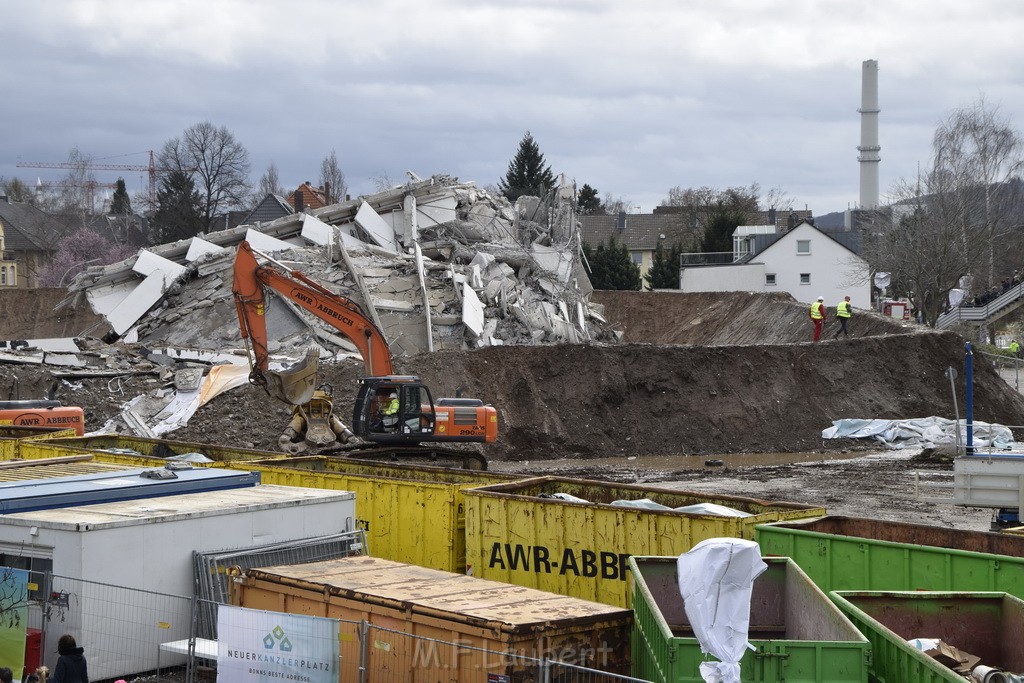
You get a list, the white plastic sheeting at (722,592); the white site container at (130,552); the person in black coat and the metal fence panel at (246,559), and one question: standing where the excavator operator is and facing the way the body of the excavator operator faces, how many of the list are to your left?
4

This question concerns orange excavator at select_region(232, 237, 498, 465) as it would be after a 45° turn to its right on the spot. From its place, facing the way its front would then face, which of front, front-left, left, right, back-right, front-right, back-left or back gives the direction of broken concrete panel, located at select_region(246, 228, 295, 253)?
front-right

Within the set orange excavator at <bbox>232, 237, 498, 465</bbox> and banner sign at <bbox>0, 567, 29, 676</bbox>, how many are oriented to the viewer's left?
1

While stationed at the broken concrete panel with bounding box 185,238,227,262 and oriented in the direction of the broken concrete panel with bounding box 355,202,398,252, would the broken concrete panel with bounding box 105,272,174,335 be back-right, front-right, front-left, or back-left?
back-right

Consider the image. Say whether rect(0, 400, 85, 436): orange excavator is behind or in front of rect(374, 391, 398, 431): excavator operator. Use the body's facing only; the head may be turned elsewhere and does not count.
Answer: in front

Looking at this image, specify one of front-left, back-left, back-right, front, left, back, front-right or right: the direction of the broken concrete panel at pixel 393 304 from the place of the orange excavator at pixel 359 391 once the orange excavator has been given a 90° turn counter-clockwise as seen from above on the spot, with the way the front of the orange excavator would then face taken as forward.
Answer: back

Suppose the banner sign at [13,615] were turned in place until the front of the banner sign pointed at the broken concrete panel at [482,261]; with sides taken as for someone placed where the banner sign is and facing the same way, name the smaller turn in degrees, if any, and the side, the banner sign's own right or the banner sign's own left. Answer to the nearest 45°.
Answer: approximately 135° to the banner sign's own left

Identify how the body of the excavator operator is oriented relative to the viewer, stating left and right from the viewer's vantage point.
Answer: facing to the left of the viewer

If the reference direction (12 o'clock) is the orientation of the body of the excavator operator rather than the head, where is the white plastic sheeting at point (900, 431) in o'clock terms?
The white plastic sheeting is roughly at 5 o'clock from the excavator operator.

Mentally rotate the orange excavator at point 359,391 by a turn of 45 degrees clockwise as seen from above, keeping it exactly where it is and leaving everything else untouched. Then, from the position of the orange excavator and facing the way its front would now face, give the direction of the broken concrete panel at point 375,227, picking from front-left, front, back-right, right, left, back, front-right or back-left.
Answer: front-right

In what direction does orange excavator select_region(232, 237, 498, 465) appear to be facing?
to the viewer's left

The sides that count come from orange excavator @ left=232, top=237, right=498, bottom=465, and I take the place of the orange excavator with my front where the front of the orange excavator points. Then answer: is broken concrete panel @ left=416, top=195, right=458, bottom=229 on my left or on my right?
on my right

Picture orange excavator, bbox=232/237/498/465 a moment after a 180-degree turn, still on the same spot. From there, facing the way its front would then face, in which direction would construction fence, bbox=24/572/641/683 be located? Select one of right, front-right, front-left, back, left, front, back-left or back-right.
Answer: right

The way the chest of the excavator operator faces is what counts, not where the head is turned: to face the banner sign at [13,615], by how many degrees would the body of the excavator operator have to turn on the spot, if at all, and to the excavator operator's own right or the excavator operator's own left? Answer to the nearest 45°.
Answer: approximately 90° to the excavator operator's own left

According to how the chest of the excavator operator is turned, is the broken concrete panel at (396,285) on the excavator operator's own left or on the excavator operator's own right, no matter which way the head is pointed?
on the excavator operator's own right

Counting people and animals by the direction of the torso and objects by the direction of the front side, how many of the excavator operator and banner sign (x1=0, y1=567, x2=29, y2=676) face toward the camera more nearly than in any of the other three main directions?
1

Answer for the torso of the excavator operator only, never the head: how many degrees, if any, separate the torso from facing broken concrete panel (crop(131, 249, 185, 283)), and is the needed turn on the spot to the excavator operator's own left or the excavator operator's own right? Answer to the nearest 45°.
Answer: approximately 45° to the excavator operator's own right

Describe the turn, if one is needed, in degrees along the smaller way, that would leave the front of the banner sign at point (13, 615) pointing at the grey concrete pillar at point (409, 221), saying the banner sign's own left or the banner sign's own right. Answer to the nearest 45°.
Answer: approximately 135° to the banner sign's own left

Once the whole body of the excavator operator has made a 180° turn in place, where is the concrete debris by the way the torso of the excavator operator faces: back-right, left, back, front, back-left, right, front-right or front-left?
left
